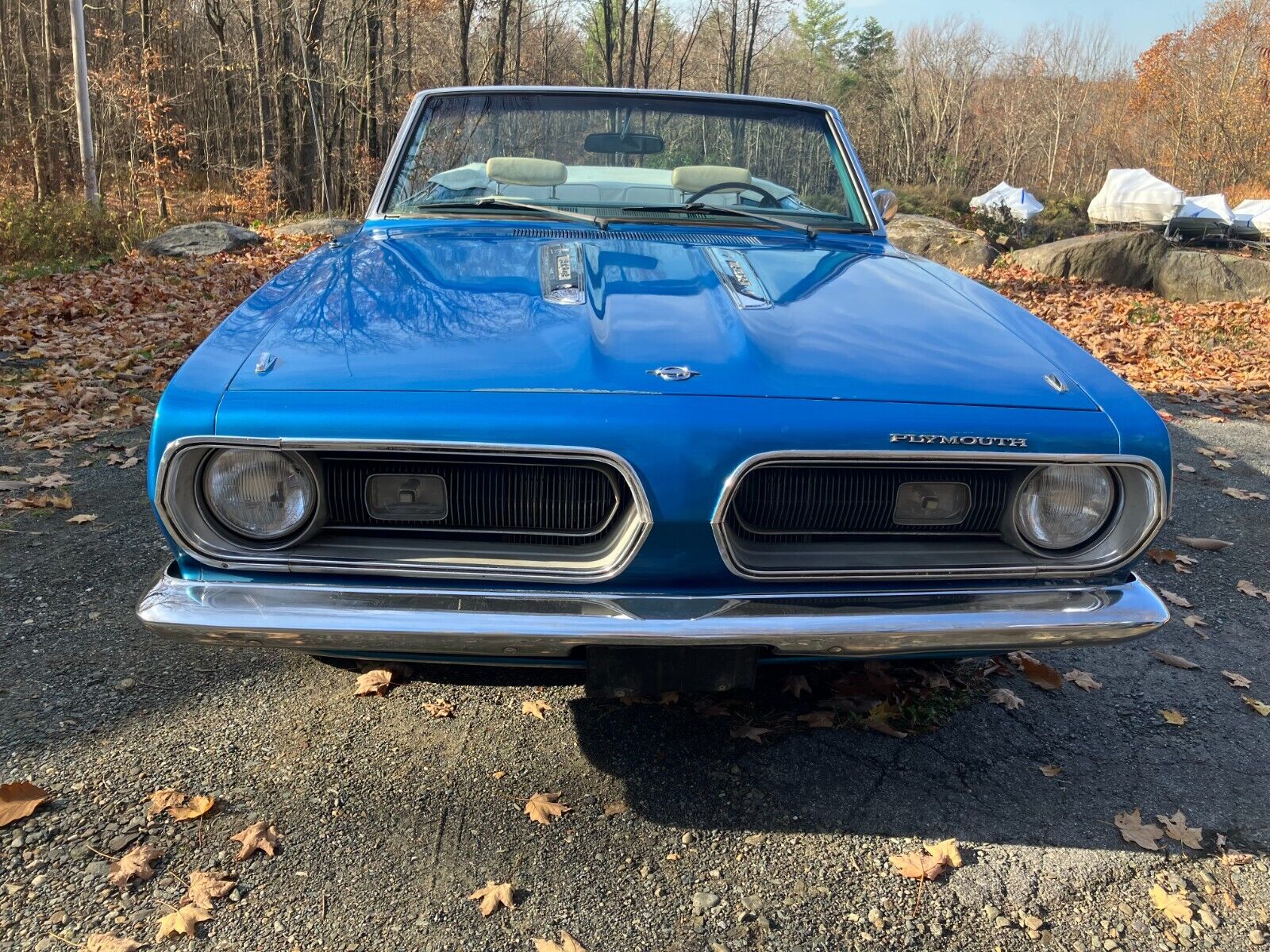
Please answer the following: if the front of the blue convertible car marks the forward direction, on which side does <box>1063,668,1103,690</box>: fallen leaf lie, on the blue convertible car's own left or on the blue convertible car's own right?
on the blue convertible car's own left

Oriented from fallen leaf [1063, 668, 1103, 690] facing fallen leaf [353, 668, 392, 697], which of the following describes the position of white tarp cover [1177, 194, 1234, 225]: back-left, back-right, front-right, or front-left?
back-right

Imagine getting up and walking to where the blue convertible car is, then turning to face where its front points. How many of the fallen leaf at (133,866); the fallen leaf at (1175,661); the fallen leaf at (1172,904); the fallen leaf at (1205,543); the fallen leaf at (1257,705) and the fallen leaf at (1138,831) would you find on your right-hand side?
1

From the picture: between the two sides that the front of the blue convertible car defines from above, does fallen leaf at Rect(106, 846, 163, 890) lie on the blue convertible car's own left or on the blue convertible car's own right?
on the blue convertible car's own right

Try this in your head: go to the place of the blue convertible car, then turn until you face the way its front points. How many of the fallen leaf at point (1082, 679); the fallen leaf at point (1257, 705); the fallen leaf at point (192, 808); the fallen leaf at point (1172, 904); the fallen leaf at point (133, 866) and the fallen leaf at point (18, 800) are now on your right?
3

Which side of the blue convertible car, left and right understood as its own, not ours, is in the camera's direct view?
front

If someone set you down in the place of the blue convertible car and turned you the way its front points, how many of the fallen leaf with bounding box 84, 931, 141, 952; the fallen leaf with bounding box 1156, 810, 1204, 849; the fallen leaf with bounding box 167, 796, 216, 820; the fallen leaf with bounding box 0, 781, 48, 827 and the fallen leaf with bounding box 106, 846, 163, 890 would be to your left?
1
